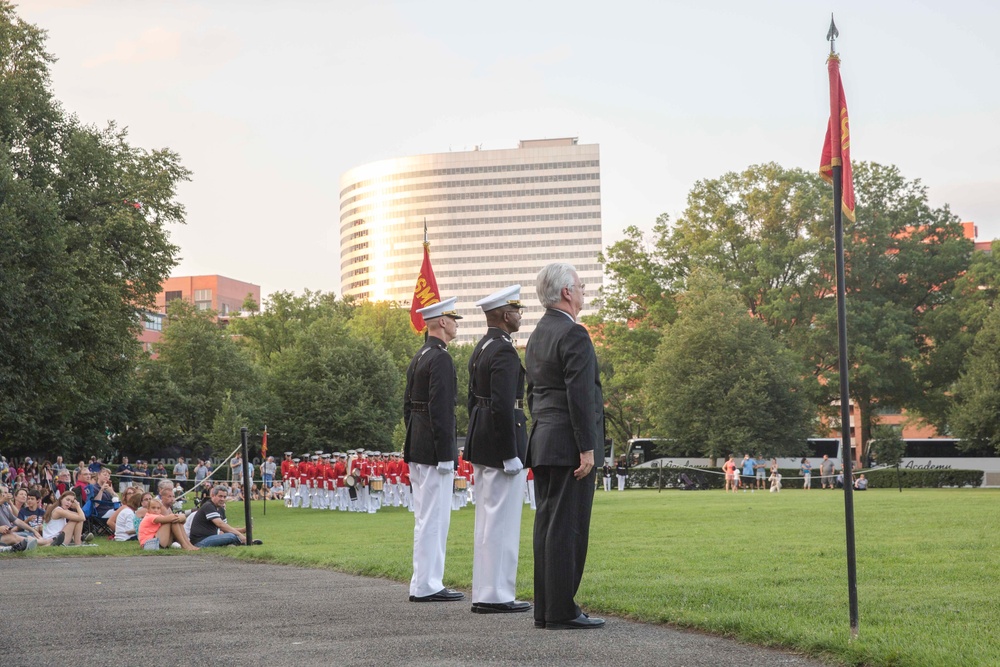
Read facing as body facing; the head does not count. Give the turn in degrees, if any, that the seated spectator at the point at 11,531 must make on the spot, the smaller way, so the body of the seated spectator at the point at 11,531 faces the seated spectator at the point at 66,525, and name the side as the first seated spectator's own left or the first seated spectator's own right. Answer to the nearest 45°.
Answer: approximately 45° to the first seated spectator's own left

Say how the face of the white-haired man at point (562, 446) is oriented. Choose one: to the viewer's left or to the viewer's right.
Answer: to the viewer's right

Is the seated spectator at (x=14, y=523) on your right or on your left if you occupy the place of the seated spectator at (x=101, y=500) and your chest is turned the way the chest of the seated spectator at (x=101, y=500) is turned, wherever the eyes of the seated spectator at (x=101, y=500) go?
on your right

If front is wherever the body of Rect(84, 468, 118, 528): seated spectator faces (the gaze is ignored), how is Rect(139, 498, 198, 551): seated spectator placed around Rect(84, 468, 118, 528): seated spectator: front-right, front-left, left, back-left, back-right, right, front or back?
front-right

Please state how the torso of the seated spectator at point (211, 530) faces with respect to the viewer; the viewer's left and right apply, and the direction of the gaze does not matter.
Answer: facing to the right of the viewer

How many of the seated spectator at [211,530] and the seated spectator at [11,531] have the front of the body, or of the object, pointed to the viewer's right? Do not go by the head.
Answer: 2

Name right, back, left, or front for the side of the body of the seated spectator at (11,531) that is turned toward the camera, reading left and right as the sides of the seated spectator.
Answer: right

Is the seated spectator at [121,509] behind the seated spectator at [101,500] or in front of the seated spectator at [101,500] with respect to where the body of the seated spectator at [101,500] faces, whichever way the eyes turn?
in front

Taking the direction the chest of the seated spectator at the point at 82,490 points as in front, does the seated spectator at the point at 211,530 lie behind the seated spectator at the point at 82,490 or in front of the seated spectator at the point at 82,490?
in front

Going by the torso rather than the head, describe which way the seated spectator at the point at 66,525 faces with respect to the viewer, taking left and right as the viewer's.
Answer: facing the viewer and to the right of the viewer
